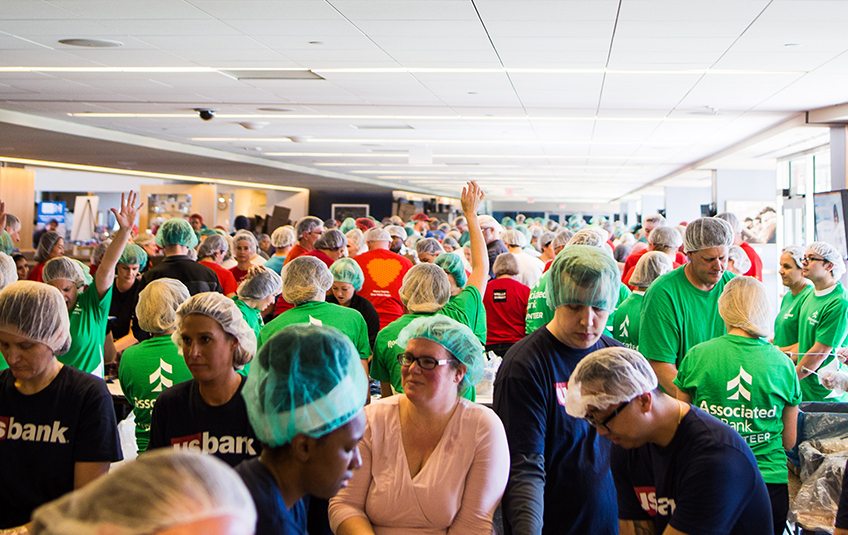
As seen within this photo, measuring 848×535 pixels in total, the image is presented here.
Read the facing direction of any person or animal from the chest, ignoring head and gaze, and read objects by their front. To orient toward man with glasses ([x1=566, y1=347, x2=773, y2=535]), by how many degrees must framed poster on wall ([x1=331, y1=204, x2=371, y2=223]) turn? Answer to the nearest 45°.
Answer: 0° — it already faces them

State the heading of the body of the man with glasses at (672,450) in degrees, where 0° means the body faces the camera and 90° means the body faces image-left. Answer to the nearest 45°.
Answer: approximately 45°

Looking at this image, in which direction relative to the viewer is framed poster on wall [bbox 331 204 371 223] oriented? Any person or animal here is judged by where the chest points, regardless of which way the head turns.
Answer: toward the camera

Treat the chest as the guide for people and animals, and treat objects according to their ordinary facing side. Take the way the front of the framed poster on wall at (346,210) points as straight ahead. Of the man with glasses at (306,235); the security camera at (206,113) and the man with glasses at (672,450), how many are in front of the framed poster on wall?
3

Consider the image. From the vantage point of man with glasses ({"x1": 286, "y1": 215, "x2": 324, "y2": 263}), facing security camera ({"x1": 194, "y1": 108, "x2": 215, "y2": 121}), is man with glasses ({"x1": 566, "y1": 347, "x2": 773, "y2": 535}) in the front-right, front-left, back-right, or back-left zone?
back-left

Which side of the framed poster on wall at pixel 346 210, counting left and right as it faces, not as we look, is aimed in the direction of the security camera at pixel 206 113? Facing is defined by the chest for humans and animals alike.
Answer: front

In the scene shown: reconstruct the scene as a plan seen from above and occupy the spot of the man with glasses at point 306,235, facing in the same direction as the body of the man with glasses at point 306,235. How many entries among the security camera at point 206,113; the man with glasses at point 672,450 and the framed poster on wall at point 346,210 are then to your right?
1

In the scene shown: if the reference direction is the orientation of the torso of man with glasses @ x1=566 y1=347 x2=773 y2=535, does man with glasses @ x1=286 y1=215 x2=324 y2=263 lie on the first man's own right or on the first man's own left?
on the first man's own right

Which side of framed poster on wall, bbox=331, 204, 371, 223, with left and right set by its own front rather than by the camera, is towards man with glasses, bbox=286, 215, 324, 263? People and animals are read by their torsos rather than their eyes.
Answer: front

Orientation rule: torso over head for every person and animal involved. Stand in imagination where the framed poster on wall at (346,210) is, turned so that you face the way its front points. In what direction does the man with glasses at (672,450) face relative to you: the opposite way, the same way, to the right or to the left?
to the right
